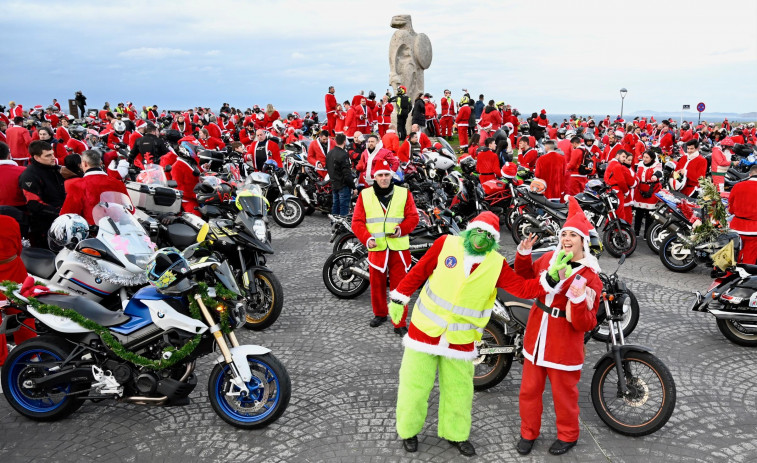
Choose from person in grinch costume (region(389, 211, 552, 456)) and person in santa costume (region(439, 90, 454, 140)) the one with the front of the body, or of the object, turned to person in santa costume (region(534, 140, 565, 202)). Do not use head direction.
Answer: person in santa costume (region(439, 90, 454, 140))

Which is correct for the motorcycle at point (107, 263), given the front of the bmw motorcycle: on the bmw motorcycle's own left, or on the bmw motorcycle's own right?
on the bmw motorcycle's own left

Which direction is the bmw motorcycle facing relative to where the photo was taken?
to the viewer's right

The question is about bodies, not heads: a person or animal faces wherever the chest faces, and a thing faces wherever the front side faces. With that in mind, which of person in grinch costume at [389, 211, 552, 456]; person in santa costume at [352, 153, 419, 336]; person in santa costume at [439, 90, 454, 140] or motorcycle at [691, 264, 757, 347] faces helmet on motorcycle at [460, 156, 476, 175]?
person in santa costume at [439, 90, 454, 140]

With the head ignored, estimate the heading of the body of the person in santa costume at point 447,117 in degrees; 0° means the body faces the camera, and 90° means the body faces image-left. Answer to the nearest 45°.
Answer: approximately 0°

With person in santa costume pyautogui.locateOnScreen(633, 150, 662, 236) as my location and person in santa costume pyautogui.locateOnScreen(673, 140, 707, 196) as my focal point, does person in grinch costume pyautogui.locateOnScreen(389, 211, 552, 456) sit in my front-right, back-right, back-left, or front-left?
back-right
